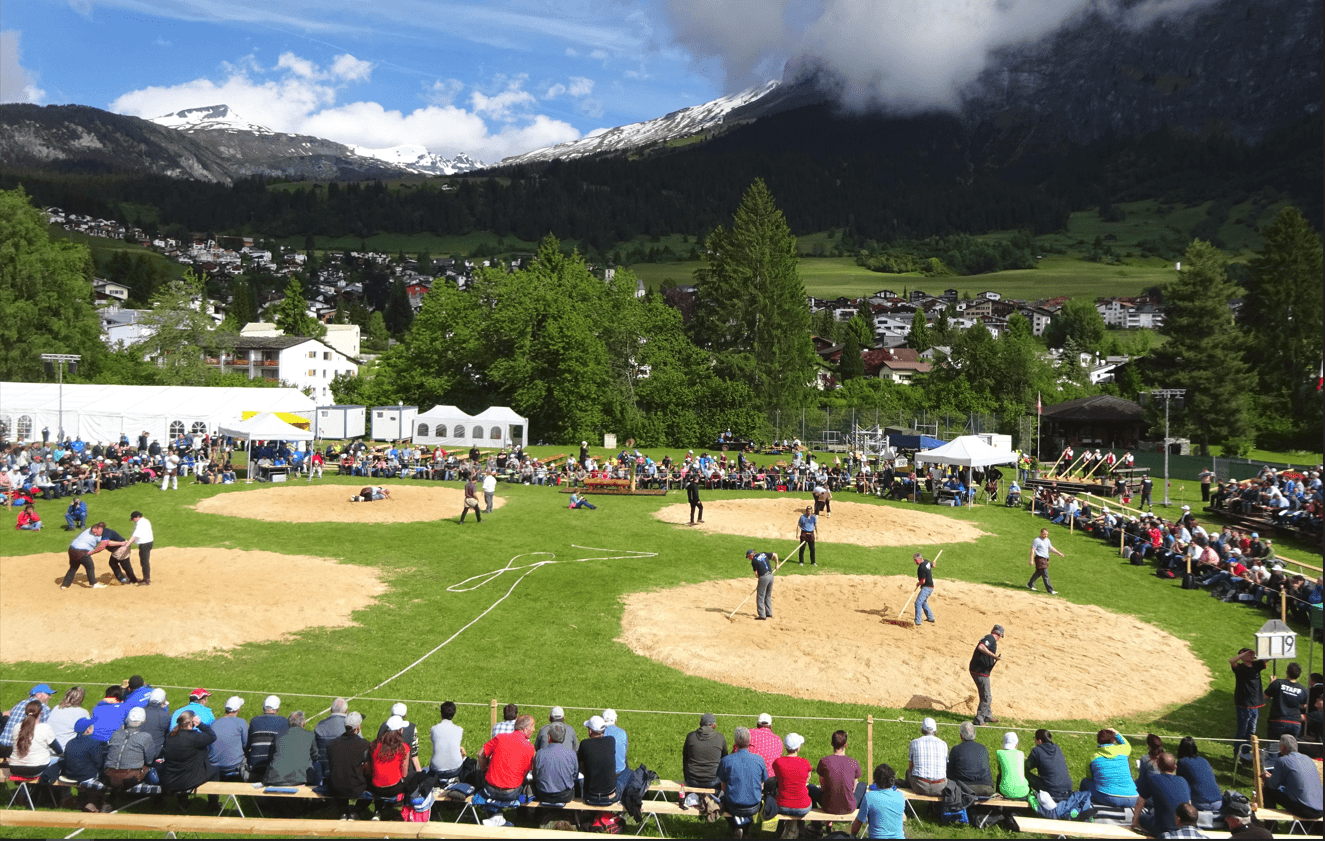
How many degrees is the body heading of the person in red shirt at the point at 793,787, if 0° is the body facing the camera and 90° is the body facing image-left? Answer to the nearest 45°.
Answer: approximately 180°

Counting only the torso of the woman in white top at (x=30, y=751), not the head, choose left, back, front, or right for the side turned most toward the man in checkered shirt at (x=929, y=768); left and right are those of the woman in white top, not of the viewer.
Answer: right

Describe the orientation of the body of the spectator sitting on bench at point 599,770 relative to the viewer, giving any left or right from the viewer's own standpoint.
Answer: facing away from the viewer

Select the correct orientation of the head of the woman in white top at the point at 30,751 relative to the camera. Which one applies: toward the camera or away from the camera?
away from the camera

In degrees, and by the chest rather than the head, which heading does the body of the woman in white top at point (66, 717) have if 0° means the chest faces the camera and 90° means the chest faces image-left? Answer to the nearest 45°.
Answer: approximately 225°

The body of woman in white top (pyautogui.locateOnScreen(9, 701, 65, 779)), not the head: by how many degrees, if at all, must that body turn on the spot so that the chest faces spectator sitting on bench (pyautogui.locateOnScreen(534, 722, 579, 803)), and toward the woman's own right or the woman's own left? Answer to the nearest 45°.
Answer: approximately 90° to the woman's own right

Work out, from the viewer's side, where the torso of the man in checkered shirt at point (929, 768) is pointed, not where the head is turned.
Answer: away from the camera

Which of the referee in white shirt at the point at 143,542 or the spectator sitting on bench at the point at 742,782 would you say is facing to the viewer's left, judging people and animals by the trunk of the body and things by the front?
the referee in white shirt

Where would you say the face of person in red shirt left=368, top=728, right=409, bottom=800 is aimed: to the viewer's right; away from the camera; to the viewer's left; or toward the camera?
away from the camera

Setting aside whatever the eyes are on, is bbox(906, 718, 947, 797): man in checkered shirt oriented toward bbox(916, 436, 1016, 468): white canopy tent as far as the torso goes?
yes

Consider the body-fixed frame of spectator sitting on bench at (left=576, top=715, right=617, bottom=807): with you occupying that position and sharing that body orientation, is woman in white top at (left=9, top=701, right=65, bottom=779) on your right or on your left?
on your left

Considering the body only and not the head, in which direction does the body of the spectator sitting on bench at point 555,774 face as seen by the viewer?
away from the camera

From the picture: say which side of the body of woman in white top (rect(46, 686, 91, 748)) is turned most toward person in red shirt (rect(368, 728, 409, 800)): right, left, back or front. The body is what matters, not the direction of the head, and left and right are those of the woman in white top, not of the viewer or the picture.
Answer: right
